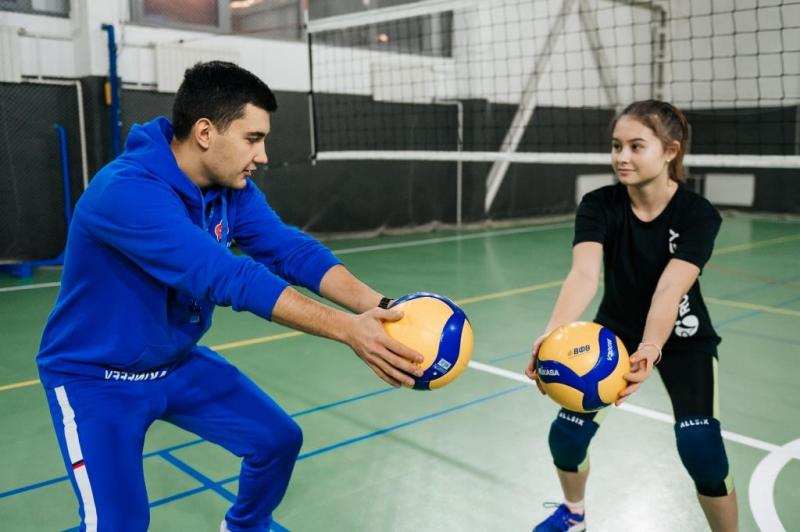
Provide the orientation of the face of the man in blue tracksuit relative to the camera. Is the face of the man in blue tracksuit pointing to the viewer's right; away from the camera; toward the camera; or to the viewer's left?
to the viewer's right

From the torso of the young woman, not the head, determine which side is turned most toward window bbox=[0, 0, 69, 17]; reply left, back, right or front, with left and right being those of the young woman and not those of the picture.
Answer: right

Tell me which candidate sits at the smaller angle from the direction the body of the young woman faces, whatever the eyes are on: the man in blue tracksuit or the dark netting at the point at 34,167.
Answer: the man in blue tracksuit

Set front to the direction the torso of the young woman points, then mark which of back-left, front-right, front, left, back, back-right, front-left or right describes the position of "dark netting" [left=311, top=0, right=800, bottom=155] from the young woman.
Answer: back-right

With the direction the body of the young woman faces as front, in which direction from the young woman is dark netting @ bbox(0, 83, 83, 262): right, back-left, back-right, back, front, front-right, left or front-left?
right

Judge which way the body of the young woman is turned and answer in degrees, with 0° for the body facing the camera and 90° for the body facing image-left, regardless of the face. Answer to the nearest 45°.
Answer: approximately 45°

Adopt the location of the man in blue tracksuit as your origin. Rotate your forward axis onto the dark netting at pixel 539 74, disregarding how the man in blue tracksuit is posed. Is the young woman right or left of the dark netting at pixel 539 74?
right
